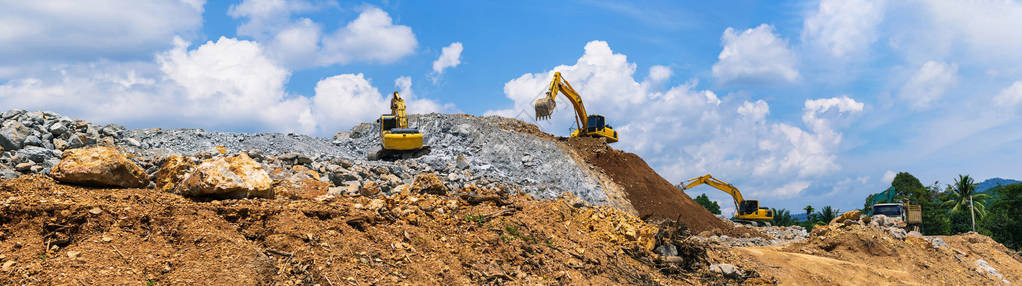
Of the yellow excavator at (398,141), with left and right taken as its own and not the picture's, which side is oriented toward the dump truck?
right

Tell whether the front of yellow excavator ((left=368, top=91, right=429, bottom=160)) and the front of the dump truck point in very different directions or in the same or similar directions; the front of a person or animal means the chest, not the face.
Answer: very different directions

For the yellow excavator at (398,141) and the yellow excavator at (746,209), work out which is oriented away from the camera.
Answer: the yellow excavator at (398,141)

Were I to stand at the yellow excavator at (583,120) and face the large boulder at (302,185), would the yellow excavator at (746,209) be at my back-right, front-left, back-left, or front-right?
back-left

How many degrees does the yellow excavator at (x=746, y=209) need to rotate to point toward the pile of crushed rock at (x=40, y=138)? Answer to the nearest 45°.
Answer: approximately 45° to its left

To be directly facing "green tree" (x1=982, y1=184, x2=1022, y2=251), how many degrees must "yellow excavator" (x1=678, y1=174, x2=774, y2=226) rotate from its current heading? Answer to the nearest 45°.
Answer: approximately 135° to its right

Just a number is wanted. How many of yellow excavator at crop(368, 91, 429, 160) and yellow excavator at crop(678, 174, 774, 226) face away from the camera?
1

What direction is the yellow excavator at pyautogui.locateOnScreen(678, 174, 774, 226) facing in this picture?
to the viewer's left
